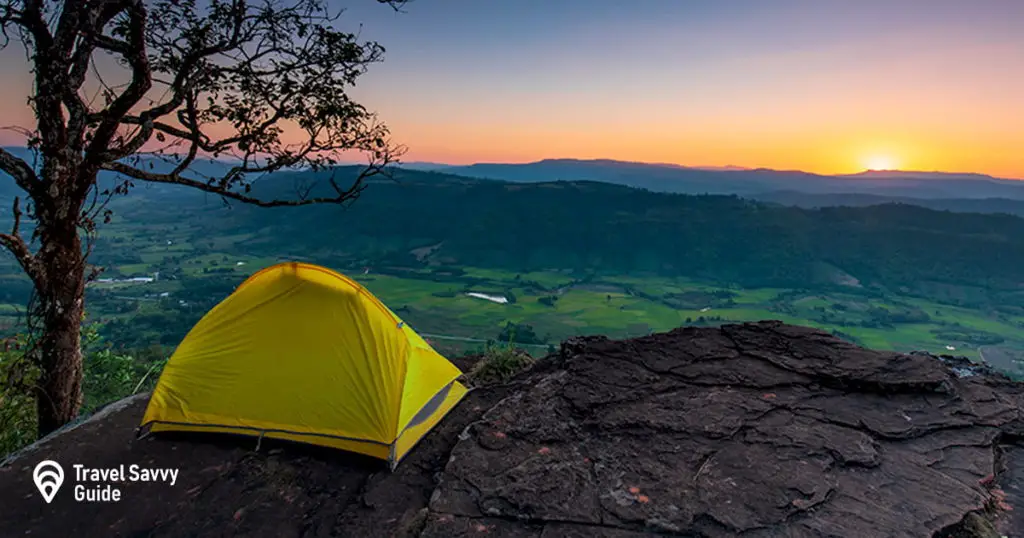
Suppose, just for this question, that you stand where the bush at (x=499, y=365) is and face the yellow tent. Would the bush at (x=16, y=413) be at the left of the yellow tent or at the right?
right

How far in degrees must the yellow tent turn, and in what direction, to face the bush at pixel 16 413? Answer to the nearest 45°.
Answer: approximately 135° to its left

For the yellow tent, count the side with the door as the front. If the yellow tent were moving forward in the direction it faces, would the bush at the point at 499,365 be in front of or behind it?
in front

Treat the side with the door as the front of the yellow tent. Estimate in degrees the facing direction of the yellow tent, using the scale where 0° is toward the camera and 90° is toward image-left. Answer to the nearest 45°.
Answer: approximately 270°

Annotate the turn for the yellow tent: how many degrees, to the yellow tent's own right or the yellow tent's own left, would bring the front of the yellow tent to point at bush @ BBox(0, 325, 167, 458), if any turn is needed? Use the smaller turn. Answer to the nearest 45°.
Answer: approximately 135° to the yellow tent's own left
